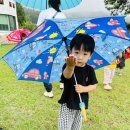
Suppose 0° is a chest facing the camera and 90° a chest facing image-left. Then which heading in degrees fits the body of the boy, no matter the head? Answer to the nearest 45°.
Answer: approximately 0°
